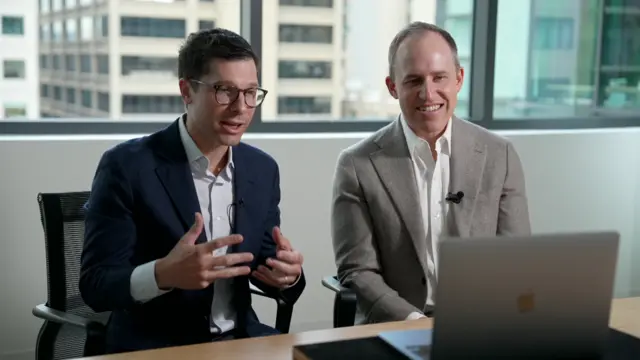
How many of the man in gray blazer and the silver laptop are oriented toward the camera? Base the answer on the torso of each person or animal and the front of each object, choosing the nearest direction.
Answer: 1

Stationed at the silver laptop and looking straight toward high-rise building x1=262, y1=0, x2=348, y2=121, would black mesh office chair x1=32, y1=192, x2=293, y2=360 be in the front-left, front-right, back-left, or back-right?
front-left

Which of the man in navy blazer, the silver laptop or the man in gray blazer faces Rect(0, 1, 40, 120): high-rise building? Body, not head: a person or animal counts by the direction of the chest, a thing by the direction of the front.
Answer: the silver laptop

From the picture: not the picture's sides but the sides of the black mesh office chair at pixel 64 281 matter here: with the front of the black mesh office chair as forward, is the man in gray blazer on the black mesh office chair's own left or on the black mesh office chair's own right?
on the black mesh office chair's own left

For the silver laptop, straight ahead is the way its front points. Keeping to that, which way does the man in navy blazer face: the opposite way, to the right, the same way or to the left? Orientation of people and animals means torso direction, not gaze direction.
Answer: the opposite way

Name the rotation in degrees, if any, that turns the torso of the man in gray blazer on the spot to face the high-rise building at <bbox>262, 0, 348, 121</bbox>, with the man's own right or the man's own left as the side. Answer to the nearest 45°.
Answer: approximately 180°

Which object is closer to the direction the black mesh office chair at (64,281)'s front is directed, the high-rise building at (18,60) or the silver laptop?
the silver laptop

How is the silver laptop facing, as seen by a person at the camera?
facing away from the viewer and to the left of the viewer

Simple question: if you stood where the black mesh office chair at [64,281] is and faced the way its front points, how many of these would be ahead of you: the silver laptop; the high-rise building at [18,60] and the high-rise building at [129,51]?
1

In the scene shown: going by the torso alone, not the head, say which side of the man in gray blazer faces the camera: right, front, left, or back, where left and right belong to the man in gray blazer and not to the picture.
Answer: front

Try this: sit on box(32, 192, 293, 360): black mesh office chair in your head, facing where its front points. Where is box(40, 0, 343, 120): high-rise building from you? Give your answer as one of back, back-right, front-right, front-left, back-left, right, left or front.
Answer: back-left

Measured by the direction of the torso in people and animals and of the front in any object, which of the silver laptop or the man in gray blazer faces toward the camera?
the man in gray blazer

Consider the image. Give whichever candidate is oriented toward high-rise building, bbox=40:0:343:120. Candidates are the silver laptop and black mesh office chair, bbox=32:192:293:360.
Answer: the silver laptop

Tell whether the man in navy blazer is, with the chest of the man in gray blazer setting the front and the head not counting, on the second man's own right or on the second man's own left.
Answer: on the second man's own right

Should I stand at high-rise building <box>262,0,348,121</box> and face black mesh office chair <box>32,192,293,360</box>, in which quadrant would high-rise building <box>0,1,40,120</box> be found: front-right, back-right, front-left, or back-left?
front-right

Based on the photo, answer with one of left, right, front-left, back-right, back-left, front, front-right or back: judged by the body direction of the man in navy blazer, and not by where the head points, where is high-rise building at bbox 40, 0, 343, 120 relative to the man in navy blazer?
back-left

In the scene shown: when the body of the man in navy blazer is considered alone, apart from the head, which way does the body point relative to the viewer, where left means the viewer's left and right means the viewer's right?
facing the viewer and to the right of the viewer
